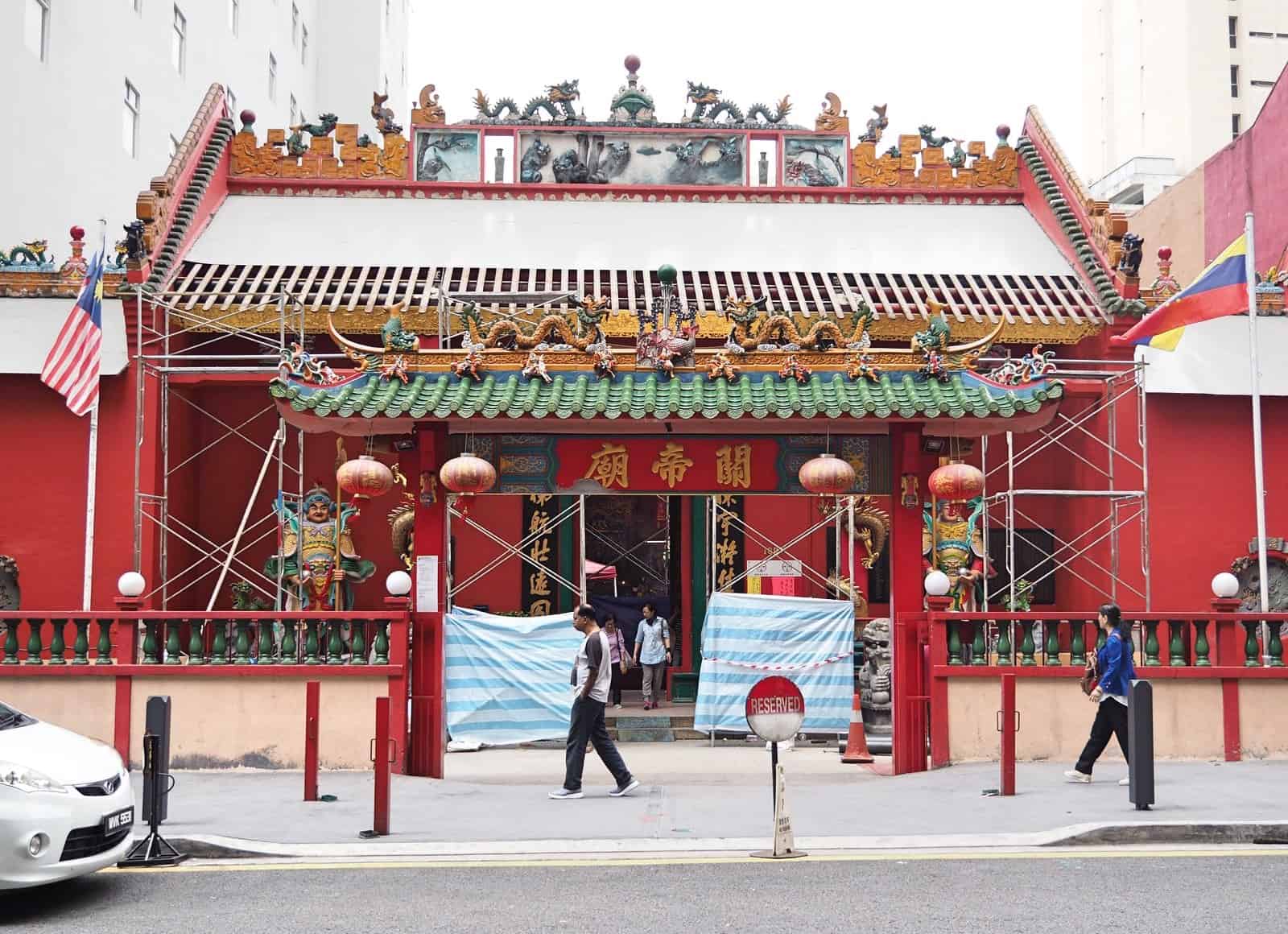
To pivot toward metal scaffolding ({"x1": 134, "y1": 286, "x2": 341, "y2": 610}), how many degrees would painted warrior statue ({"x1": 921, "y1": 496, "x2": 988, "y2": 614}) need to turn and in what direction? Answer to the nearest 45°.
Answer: approximately 90° to its right

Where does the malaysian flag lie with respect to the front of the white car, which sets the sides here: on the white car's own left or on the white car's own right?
on the white car's own left

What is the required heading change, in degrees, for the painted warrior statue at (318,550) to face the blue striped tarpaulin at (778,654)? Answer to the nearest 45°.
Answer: approximately 45° to its left

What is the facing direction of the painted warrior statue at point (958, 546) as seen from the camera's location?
facing the viewer

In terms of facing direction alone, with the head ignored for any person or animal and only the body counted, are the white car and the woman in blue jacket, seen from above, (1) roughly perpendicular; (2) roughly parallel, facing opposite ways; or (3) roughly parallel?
roughly parallel, facing opposite ways

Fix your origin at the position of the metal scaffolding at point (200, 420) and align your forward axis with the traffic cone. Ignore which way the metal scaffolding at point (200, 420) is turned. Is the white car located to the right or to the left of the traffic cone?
right

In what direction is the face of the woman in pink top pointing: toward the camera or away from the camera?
toward the camera

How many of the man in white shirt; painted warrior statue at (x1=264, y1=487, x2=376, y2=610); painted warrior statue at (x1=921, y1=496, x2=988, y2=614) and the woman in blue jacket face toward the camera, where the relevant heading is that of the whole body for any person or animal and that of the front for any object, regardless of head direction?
2

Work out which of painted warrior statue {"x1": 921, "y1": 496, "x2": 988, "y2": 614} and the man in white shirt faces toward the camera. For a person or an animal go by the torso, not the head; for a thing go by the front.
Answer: the painted warrior statue

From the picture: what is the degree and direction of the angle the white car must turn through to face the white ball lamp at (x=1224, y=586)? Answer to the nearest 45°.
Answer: approximately 45° to its left

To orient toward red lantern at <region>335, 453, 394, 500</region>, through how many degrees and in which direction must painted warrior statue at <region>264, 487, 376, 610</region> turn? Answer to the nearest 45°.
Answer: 0° — it already faces it

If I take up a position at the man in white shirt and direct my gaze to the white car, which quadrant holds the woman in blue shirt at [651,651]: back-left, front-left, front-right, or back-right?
back-right

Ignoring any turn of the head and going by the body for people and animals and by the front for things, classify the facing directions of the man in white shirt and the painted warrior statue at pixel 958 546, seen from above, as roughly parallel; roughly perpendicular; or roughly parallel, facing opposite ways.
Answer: roughly perpendicular
